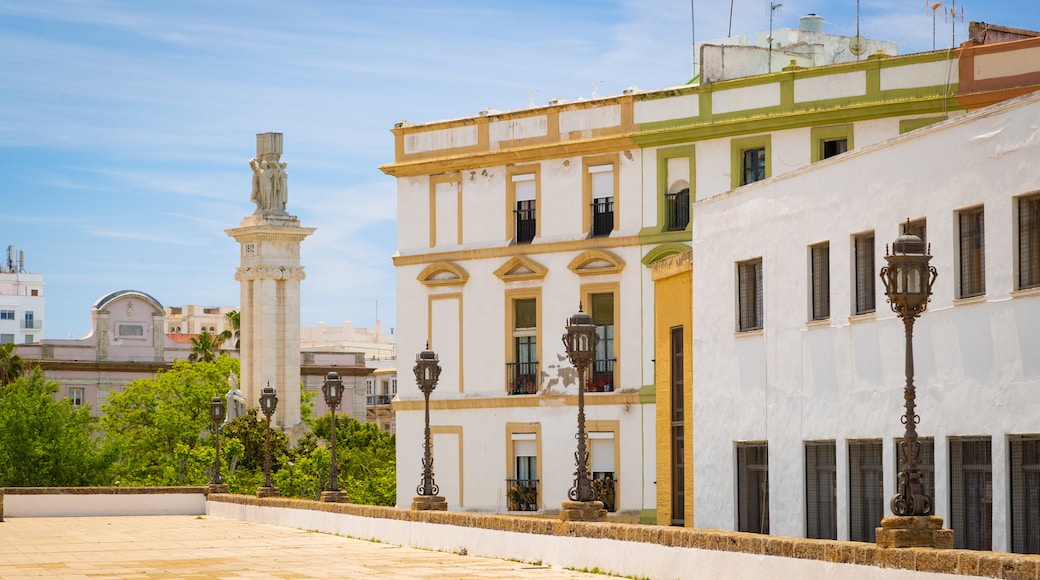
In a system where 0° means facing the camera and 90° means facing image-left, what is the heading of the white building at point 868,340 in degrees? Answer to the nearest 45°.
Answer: approximately 45°

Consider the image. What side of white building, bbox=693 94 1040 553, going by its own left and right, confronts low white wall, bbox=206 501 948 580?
front

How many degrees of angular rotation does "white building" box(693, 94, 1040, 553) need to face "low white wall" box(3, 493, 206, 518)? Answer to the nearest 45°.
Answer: approximately 90° to its right

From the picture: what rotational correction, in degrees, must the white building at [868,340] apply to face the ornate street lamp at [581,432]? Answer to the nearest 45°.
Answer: approximately 45° to its right
